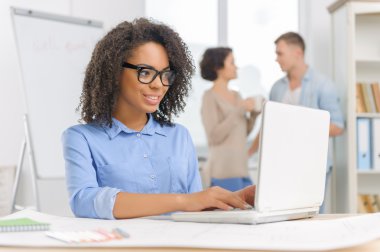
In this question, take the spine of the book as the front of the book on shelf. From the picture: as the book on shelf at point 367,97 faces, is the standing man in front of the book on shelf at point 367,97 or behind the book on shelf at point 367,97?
in front

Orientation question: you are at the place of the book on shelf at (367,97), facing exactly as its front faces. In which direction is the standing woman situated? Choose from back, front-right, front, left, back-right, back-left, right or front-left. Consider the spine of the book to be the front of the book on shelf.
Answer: front-right

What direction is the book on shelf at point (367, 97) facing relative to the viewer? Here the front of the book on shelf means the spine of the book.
toward the camera

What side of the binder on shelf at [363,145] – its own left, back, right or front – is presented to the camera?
front

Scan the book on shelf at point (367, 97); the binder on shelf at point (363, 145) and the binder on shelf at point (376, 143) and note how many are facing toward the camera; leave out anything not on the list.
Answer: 3

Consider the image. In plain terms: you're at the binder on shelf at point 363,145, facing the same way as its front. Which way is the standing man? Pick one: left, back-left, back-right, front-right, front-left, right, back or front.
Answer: front-right

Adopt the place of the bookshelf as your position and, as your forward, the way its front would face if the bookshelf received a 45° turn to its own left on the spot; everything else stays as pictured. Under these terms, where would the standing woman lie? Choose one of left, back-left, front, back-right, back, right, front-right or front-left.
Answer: right

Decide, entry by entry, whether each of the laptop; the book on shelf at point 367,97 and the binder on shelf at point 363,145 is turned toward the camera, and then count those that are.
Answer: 2

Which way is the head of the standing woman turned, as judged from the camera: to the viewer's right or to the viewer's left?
to the viewer's right

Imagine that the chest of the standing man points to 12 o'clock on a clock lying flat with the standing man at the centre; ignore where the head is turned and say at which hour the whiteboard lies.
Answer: The whiteboard is roughly at 1 o'clock from the standing man.

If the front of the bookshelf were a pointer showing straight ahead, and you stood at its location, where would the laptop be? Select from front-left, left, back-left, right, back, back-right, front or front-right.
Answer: front

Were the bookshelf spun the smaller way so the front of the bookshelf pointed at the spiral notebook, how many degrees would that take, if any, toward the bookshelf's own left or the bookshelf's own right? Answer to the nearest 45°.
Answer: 0° — it already faces it

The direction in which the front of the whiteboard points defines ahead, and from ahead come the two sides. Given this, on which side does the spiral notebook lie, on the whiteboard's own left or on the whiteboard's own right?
on the whiteboard's own right
